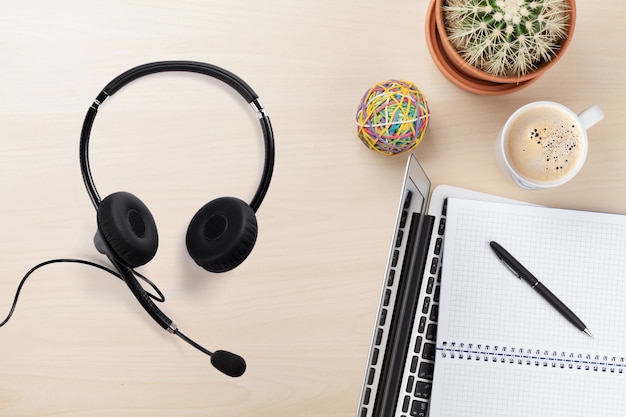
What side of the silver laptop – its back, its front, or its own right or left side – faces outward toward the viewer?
right
